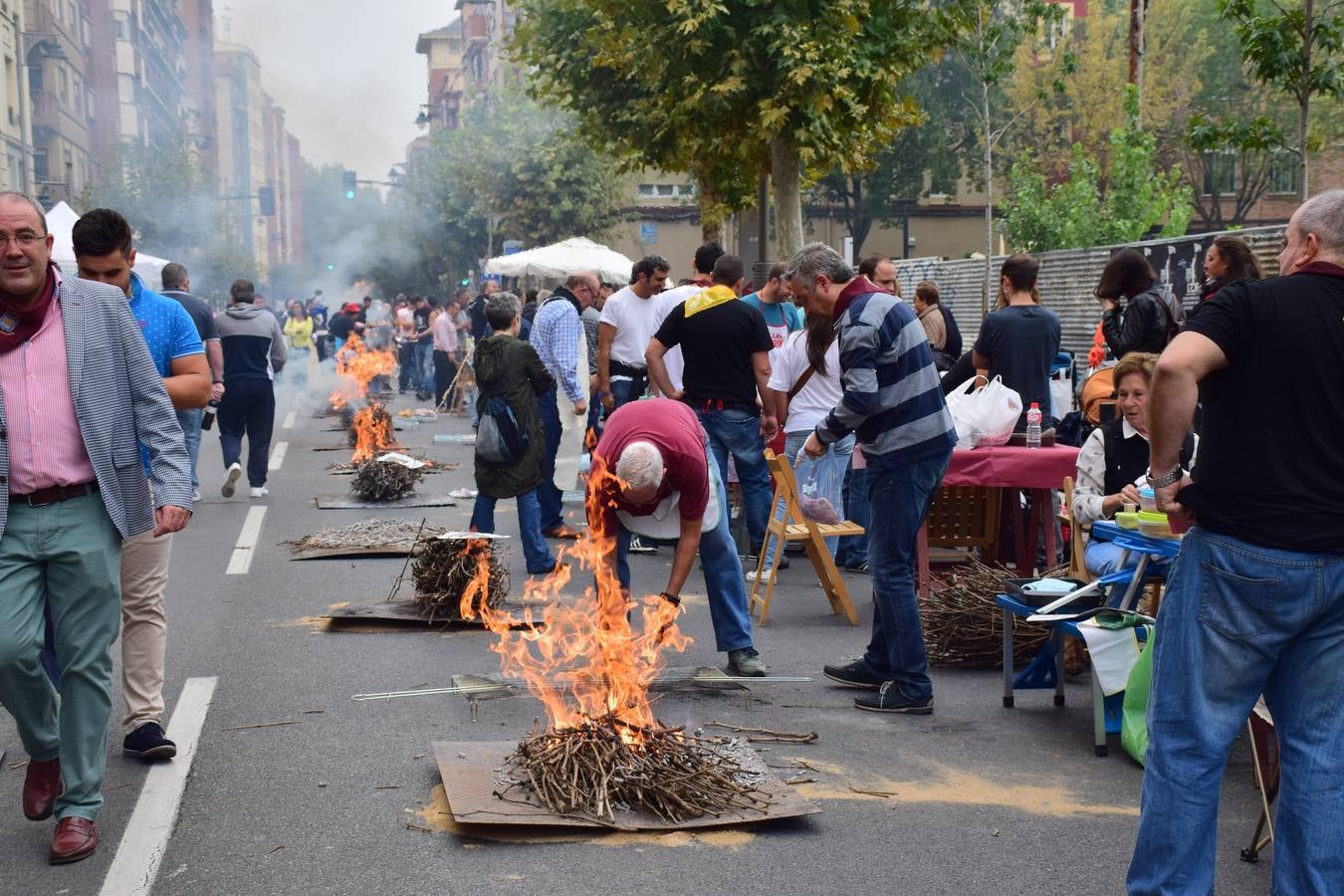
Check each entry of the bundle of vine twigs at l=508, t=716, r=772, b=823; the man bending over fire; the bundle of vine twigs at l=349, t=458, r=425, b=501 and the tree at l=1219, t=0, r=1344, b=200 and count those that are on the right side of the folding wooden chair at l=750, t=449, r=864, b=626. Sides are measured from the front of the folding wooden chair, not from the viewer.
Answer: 2

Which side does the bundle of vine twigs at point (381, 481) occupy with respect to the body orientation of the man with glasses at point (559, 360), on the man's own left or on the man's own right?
on the man's own left
